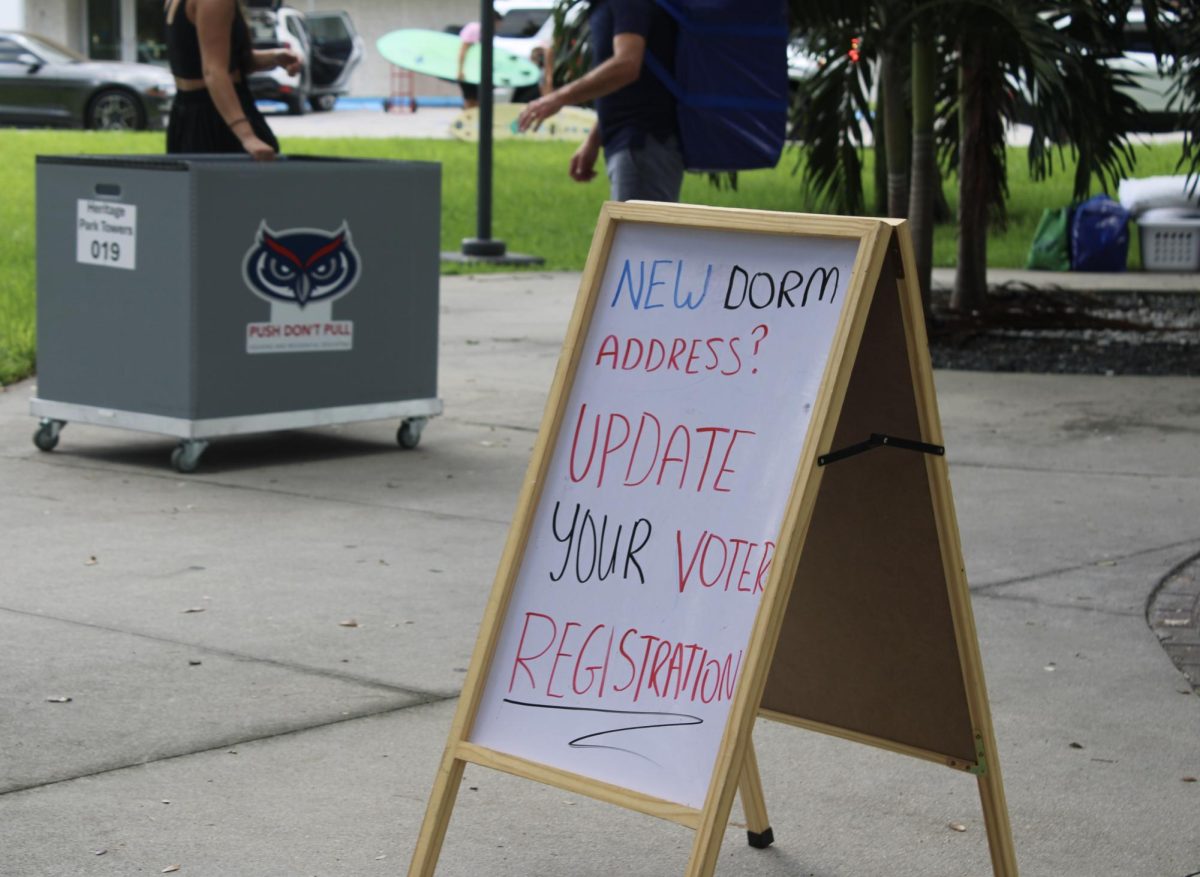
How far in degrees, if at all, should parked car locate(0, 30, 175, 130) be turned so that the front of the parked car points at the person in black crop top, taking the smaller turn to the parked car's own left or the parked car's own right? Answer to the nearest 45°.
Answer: approximately 90° to the parked car's own right

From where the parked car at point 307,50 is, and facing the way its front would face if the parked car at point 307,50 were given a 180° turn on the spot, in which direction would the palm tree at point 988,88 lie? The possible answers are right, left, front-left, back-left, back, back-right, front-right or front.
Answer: front-left

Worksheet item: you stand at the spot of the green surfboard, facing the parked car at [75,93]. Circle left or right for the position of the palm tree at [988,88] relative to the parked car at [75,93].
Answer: left

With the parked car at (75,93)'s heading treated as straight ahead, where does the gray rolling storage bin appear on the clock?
The gray rolling storage bin is roughly at 3 o'clock from the parked car.

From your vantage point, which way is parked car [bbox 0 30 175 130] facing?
to the viewer's right

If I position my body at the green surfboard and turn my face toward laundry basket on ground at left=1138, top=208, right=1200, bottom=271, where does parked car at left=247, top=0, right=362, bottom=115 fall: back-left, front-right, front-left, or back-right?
back-right

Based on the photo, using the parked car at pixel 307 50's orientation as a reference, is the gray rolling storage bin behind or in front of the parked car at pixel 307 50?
behind

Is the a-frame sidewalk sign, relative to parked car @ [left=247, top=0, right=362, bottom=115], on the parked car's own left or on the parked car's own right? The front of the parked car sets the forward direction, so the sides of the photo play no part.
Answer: on the parked car's own right

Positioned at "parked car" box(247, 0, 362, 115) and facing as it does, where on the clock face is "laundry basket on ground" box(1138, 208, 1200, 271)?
The laundry basket on ground is roughly at 4 o'clock from the parked car.

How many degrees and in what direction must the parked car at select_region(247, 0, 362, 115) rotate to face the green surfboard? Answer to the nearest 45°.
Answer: approximately 90° to its right
